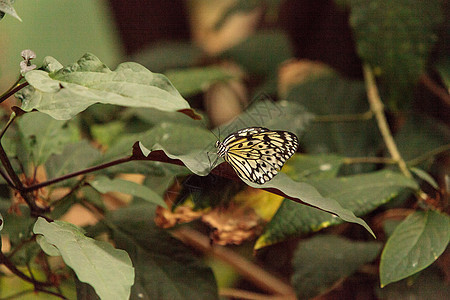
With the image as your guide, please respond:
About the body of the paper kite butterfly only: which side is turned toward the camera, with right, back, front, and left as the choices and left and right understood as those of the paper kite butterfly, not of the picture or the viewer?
left
